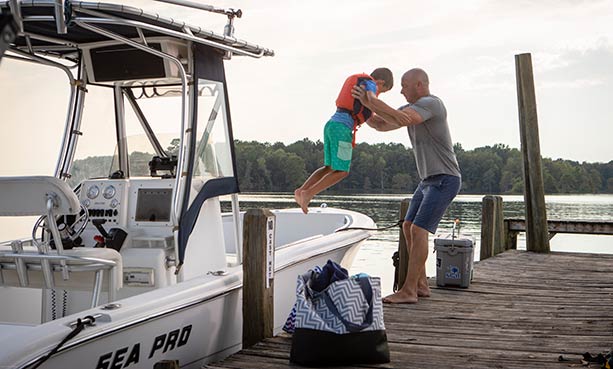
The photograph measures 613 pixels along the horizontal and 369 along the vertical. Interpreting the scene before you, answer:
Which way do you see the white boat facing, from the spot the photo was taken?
facing away from the viewer and to the right of the viewer

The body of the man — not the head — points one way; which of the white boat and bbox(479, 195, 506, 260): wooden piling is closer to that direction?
the white boat

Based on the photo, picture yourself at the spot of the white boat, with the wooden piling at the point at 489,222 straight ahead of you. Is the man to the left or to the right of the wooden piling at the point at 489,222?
right

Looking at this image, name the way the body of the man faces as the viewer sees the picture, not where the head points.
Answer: to the viewer's left

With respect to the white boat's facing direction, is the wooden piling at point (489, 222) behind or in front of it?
in front

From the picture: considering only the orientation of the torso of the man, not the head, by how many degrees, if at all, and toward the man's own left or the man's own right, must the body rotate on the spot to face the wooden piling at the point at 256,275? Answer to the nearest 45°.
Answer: approximately 45° to the man's own left

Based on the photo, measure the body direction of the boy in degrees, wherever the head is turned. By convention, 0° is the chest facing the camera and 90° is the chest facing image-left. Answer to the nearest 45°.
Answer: approximately 270°

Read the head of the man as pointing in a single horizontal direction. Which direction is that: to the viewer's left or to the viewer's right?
to the viewer's left

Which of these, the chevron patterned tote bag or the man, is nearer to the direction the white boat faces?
the man
